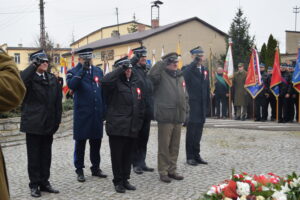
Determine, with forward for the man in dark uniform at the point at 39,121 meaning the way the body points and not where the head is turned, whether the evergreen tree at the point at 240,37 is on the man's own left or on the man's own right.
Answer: on the man's own left

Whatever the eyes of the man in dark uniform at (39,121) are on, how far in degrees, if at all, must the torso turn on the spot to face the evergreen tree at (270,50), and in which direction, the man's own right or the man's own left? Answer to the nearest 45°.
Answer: approximately 90° to the man's own left

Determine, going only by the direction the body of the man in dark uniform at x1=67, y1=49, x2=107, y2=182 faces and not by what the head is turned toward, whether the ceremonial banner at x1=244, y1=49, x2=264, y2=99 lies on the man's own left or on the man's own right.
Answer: on the man's own left

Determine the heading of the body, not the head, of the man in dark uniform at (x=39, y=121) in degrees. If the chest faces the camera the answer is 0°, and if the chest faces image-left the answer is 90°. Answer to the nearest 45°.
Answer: approximately 315°

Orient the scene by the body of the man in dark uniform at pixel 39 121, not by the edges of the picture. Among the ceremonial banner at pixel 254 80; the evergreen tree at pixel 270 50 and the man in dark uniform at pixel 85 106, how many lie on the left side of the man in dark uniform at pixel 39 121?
3

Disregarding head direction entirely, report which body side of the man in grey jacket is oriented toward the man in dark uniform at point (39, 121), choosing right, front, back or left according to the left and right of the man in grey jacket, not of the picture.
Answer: right

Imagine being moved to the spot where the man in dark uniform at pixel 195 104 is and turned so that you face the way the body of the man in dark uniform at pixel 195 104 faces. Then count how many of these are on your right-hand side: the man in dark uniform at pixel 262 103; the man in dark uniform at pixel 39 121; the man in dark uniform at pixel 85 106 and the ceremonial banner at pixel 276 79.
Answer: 2

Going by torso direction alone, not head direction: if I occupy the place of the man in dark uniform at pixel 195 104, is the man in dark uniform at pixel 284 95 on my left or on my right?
on my left

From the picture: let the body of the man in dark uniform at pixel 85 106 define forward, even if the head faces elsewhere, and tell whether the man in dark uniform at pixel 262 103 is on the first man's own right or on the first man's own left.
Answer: on the first man's own left

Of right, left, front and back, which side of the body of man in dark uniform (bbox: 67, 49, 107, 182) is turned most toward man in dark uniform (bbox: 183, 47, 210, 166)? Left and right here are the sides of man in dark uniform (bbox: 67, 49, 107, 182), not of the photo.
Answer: left

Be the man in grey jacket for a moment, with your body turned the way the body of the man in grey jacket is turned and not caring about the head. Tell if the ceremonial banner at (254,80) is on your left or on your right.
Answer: on your left
